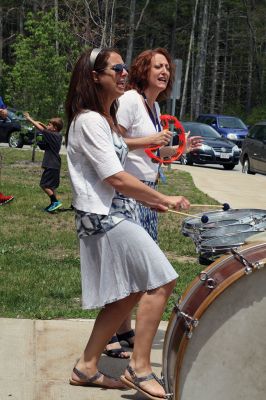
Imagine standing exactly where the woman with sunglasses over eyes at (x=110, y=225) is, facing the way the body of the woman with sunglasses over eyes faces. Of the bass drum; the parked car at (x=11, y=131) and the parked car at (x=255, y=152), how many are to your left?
2

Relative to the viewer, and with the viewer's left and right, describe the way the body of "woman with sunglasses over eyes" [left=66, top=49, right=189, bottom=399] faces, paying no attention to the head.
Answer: facing to the right of the viewer

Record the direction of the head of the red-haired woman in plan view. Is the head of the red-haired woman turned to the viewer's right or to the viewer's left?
to the viewer's right

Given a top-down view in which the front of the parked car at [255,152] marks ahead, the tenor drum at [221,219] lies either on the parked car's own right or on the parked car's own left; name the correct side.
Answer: on the parked car's own right

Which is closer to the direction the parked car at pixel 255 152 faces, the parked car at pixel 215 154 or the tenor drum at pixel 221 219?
the tenor drum

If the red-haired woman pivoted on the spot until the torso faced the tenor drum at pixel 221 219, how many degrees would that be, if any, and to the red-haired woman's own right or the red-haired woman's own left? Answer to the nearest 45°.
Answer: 0° — they already face it

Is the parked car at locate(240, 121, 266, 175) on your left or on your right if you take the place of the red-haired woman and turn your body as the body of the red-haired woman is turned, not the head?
on your left
